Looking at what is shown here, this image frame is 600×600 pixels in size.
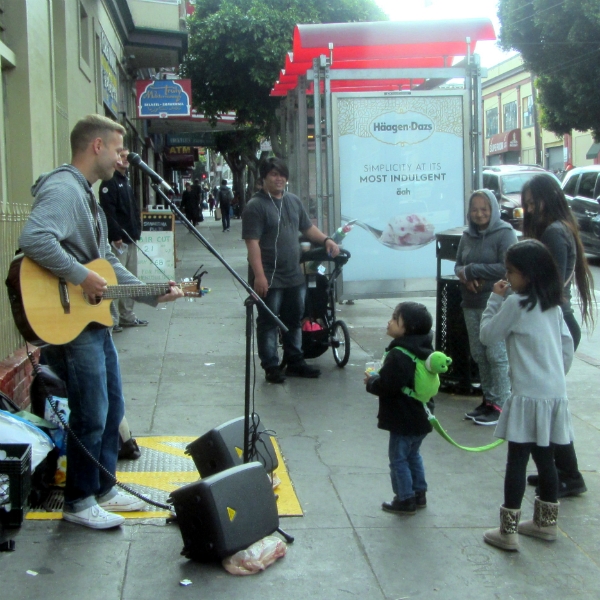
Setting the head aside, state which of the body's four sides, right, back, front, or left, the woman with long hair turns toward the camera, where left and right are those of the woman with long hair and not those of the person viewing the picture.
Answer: left

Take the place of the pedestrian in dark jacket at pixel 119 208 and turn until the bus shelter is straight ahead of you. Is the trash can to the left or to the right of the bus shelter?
right

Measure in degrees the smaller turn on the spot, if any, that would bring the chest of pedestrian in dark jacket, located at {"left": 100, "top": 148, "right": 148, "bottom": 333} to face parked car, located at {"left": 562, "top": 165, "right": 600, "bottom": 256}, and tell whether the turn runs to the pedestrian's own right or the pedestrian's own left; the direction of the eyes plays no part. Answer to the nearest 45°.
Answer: approximately 90° to the pedestrian's own left

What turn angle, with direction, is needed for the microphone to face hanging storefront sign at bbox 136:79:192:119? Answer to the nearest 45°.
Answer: approximately 90° to its right

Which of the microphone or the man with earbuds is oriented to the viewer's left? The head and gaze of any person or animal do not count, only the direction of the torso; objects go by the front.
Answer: the microphone

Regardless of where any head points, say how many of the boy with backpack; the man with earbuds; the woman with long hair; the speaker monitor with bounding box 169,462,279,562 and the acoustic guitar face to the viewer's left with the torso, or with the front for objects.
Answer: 2

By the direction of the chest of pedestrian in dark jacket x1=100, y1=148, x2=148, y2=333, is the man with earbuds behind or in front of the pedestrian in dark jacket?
in front

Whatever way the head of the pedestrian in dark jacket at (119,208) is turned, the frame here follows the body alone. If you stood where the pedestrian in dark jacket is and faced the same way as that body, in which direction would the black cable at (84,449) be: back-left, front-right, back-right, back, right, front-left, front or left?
front-right

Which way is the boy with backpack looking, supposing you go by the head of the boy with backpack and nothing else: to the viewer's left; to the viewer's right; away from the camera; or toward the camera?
to the viewer's left

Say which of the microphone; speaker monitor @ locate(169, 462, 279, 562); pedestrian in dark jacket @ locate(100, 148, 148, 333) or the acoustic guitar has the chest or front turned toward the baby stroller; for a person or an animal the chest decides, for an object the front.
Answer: the pedestrian in dark jacket
